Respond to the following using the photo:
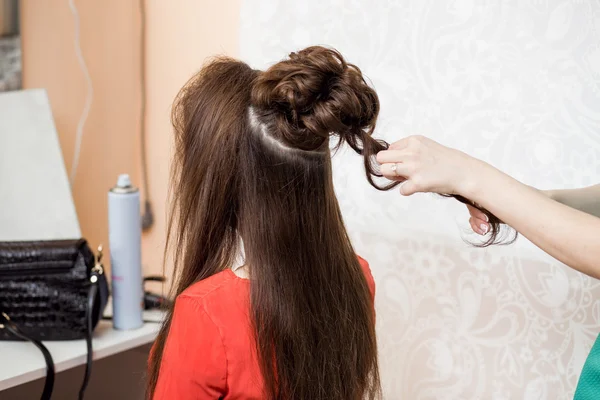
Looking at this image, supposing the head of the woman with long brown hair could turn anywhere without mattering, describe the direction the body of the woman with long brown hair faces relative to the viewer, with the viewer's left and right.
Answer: facing away from the viewer and to the left of the viewer

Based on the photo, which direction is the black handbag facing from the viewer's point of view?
toward the camera

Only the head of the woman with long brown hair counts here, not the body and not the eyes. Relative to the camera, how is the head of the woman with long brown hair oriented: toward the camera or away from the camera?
away from the camera

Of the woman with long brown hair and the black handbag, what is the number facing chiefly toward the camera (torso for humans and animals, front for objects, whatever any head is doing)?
1
